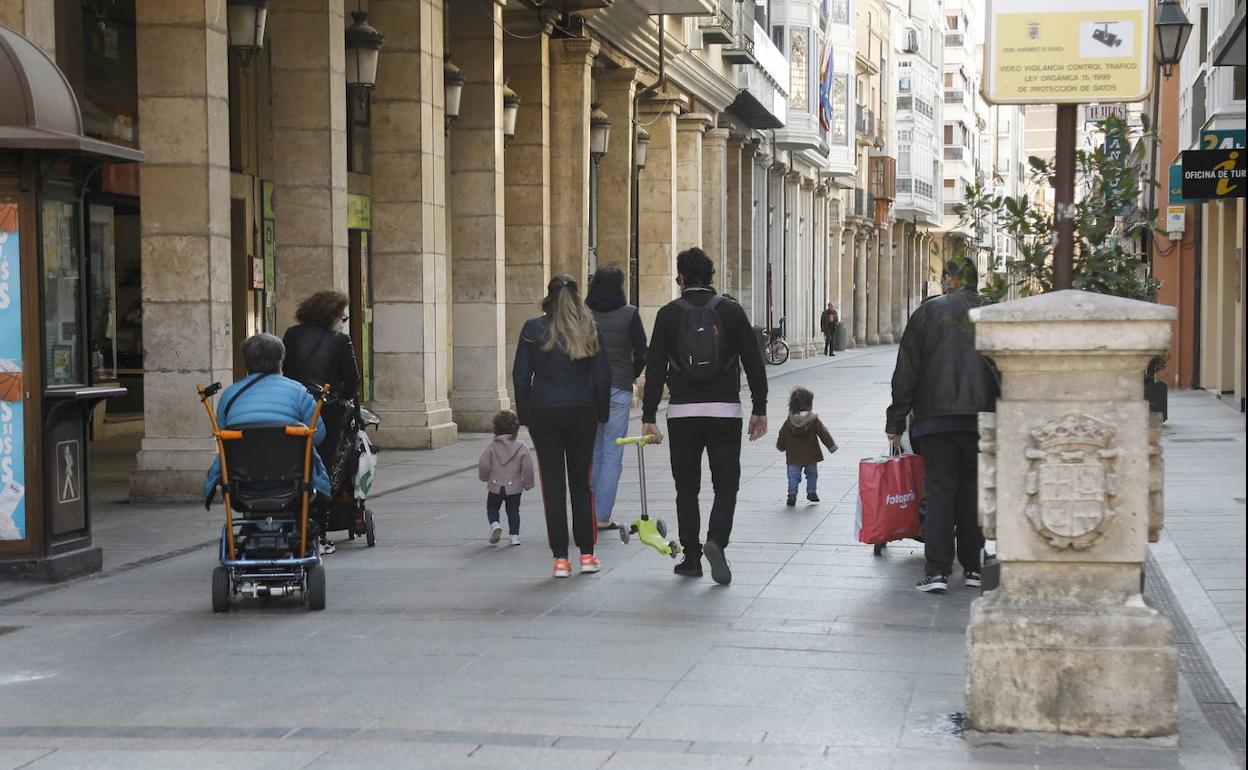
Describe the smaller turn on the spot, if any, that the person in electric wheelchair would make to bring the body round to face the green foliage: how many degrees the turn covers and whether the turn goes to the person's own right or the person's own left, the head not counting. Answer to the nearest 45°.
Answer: approximately 90° to the person's own right

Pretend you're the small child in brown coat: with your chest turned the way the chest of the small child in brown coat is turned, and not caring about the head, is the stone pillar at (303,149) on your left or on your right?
on your left

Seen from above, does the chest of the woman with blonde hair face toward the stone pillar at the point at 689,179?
yes

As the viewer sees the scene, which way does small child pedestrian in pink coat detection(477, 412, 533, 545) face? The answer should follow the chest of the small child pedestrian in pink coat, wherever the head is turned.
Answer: away from the camera

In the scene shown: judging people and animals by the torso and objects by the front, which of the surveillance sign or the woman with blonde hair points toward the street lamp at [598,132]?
the woman with blonde hair

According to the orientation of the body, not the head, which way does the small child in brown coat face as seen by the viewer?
away from the camera

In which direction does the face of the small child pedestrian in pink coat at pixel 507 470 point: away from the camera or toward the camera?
away from the camera

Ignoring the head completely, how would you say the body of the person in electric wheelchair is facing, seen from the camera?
away from the camera

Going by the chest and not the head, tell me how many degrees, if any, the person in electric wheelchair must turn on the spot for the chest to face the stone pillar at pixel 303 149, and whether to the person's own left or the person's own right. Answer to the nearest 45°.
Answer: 0° — they already face it

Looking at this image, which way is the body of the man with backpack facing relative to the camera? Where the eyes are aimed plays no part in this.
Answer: away from the camera

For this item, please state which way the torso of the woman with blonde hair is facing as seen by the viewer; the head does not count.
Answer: away from the camera

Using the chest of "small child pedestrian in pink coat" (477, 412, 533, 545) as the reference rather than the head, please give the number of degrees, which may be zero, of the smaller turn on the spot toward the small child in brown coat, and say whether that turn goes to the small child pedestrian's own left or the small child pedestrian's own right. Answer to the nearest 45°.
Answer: approximately 45° to the small child pedestrian's own right

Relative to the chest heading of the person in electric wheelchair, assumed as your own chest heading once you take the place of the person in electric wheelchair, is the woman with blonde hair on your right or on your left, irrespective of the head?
on your right

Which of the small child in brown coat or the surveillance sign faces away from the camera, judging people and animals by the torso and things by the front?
the small child in brown coat
